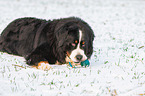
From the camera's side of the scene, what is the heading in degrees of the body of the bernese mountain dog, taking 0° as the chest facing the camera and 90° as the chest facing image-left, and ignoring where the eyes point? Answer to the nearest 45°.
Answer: approximately 315°
